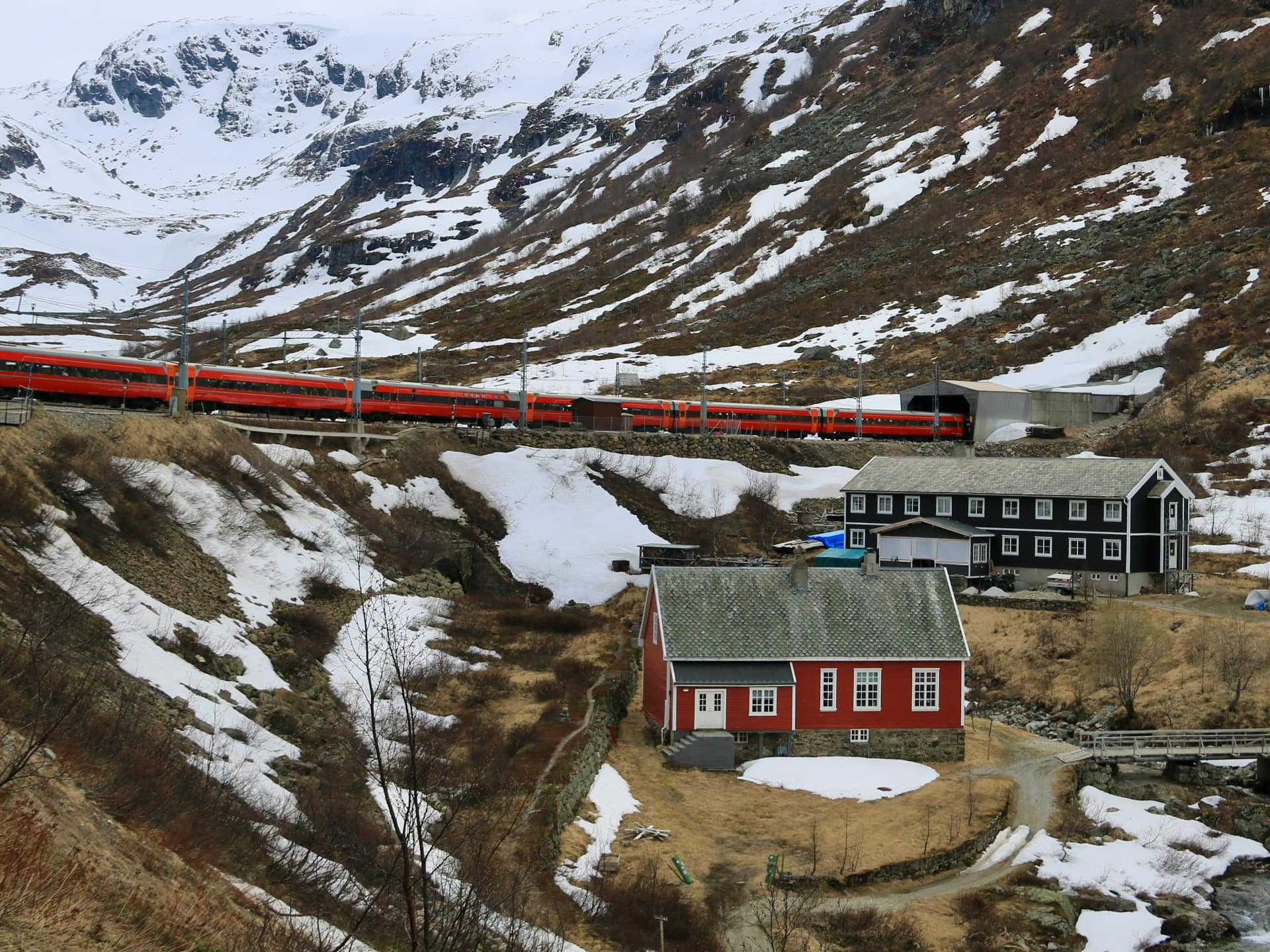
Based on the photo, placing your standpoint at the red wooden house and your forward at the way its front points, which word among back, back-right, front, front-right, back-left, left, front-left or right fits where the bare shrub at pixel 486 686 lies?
right

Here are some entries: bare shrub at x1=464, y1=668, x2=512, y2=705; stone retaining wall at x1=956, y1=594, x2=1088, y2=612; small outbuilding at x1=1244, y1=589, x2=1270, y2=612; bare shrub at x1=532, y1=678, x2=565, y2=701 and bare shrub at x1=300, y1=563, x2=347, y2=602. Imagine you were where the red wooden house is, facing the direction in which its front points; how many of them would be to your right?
3

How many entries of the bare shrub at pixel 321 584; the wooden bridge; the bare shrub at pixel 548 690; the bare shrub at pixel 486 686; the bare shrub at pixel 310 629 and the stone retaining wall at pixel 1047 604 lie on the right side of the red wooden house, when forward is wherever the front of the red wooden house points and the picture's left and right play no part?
4

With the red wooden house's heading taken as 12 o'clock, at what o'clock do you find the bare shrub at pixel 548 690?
The bare shrub is roughly at 3 o'clock from the red wooden house.

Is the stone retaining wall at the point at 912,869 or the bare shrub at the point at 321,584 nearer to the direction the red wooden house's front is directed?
the stone retaining wall

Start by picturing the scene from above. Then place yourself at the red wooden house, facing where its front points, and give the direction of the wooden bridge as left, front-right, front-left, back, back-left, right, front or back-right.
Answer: left

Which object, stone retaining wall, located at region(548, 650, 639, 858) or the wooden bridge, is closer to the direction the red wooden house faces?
the stone retaining wall

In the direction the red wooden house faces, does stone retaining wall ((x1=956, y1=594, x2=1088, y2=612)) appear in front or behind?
behind

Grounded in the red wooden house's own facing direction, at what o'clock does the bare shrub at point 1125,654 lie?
The bare shrub is roughly at 8 o'clock from the red wooden house.

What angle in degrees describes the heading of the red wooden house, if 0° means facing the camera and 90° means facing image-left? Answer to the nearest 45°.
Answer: approximately 0°

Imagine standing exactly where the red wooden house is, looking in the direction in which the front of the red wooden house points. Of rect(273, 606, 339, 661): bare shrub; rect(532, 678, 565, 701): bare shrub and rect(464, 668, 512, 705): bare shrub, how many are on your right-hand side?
3

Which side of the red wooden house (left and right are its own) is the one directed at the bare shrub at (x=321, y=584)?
right
